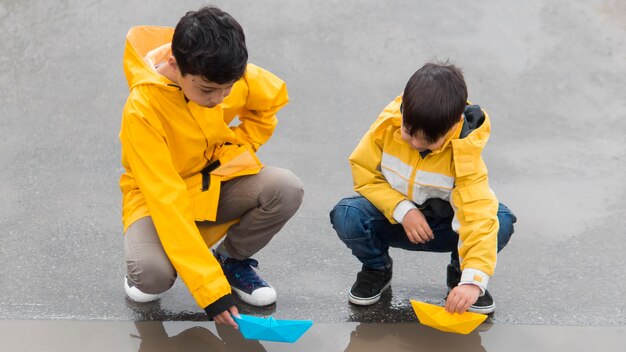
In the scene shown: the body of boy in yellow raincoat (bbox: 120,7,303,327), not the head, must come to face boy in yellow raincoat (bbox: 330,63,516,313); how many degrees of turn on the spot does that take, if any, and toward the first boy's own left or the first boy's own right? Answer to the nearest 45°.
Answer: approximately 45° to the first boy's own left

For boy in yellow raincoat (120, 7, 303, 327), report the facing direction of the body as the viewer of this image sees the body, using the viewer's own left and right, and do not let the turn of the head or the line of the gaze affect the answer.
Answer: facing the viewer and to the right of the viewer

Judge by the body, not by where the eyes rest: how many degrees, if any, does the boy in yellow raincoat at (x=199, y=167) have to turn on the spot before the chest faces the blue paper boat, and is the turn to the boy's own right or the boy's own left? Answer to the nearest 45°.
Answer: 0° — they already face it

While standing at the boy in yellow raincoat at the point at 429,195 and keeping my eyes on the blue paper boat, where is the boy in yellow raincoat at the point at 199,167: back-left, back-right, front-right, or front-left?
front-right

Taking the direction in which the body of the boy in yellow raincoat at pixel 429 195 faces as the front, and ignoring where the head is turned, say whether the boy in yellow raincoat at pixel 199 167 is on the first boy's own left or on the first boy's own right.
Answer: on the first boy's own right

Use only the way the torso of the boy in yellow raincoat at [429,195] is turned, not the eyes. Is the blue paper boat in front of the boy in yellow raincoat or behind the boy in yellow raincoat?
in front

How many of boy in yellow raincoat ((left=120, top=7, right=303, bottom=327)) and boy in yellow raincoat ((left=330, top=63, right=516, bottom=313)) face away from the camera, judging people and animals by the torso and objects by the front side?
0

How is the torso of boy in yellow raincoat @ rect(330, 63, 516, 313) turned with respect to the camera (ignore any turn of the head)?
toward the camera

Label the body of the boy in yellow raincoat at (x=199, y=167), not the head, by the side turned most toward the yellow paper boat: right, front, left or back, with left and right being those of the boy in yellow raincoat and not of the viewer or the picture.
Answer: front
